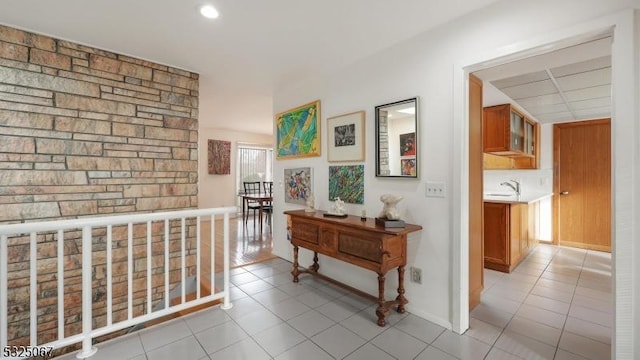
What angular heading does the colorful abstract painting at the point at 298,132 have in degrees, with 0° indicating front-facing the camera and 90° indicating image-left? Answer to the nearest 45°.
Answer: approximately 45°

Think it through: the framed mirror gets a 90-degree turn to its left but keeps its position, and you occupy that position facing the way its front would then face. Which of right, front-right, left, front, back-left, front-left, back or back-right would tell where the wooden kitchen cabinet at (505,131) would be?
left

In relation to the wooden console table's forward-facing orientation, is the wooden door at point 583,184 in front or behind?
behind

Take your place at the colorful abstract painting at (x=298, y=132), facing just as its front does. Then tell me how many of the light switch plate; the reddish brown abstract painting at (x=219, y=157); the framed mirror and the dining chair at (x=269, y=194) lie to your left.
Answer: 2

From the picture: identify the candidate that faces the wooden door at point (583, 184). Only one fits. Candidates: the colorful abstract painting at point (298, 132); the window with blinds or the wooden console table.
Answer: the window with blinds

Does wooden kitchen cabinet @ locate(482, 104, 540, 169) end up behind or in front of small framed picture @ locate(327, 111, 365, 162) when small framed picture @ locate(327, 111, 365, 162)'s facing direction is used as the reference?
behind

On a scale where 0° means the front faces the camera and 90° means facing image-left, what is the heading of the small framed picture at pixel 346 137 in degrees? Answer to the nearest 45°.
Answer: approximately 45°

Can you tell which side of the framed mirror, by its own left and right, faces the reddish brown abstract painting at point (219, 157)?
right

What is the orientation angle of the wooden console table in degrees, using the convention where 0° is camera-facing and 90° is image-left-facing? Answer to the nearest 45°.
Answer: approximately 45°
